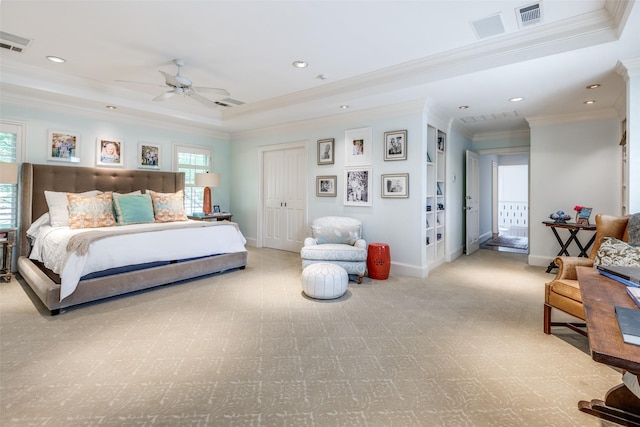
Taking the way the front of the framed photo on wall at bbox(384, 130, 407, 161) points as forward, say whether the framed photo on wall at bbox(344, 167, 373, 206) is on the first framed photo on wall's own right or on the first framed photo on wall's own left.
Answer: on the first framed photo on wall's own right

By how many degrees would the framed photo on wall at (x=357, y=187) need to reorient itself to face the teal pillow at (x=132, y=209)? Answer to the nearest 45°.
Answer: approximately 45° to its right

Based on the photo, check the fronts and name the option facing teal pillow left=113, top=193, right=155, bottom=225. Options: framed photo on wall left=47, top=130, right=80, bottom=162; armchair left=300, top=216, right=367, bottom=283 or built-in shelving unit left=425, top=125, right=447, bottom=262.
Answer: the framed photo on wall

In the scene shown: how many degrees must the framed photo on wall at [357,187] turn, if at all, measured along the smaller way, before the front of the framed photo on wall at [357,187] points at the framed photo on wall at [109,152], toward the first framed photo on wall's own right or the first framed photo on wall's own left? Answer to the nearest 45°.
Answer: approximately 45° to the first framed photo on wall's own right

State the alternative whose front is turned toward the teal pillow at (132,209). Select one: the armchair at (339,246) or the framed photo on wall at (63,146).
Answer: the framed photo on wall

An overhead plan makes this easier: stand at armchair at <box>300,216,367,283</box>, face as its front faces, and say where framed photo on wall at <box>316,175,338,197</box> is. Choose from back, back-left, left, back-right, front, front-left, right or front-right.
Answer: back

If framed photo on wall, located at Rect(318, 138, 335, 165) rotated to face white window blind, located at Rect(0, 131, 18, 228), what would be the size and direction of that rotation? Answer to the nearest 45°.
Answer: approximately 45° to its right

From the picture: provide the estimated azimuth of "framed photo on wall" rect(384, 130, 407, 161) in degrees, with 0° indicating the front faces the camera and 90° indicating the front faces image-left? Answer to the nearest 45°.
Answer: approximately 45°

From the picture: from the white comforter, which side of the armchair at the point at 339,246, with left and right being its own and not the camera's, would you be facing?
right

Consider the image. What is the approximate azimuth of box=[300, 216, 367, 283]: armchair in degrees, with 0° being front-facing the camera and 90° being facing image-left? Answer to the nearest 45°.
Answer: approximately 0°
